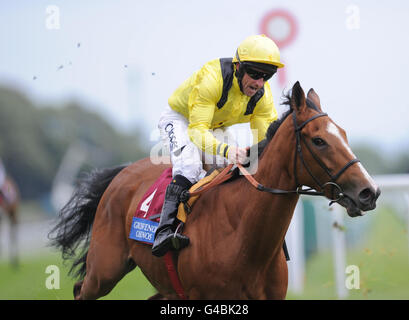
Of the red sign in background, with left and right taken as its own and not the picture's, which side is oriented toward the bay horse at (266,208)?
front

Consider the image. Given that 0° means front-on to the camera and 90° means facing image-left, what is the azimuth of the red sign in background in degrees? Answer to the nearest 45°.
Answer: approximately 0°

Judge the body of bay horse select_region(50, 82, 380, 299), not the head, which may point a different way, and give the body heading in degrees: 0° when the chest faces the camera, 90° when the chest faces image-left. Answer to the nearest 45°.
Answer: approximately 315°

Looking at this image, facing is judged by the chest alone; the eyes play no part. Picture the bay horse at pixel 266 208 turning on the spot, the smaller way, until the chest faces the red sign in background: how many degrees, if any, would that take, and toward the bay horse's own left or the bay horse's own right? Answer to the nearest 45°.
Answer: approximately 135° to the bay horse's own left
